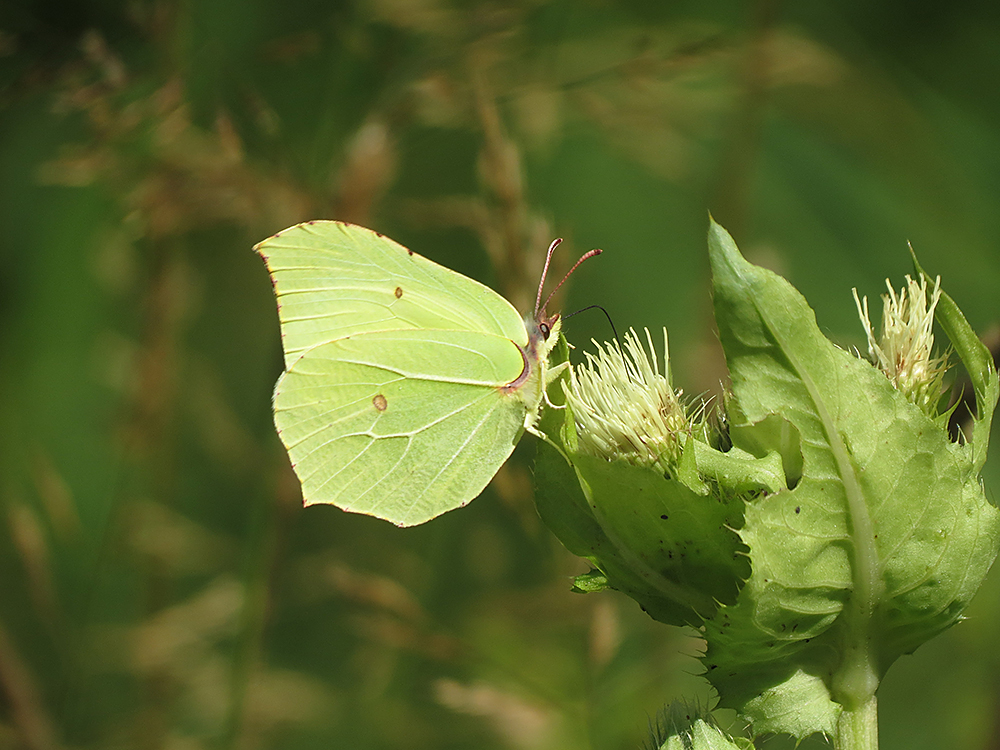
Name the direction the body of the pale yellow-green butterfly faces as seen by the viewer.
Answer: to the viewer's right
